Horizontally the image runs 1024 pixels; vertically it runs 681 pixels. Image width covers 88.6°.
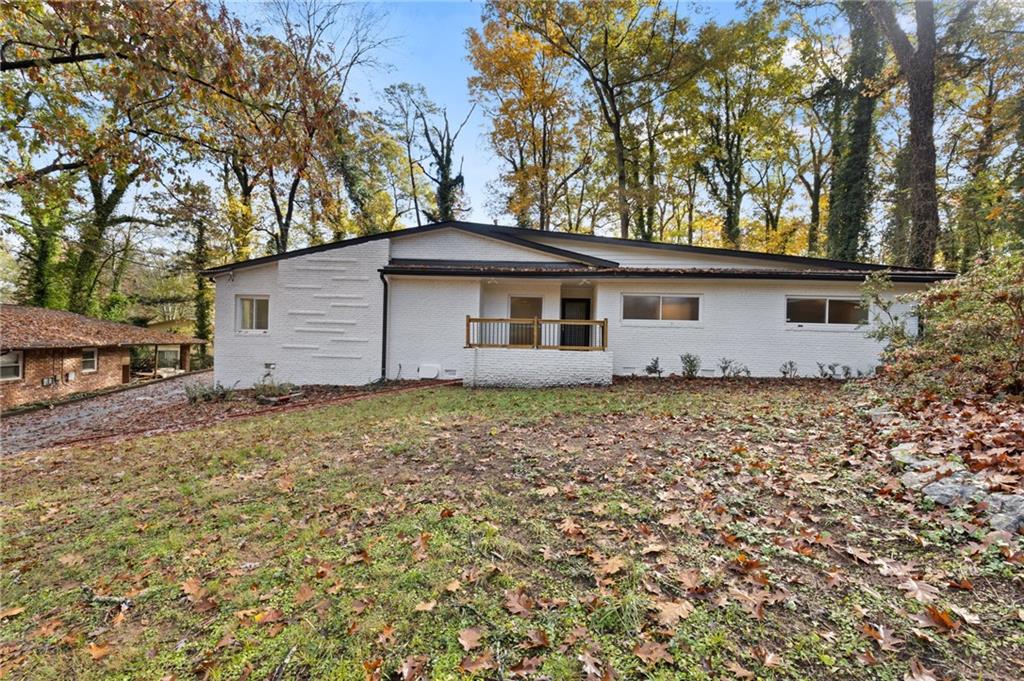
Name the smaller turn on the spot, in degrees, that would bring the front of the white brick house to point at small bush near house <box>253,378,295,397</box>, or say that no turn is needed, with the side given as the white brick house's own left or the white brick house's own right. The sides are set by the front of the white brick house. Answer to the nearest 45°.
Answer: approximately 90° to the white brick house's own right

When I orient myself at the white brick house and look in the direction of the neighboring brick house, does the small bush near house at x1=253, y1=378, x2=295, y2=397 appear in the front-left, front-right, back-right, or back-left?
front-left

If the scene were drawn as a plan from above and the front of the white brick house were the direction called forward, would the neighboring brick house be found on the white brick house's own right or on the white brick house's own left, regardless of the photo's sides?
on the white brick house's own right

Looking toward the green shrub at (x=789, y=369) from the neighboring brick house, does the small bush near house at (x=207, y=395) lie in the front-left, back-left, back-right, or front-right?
front-right

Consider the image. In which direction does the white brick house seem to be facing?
toward the camera

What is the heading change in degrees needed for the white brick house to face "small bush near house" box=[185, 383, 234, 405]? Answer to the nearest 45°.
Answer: approximately 90° to its right
